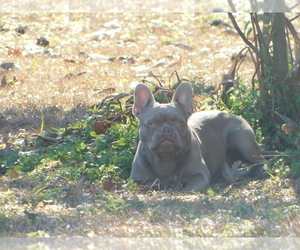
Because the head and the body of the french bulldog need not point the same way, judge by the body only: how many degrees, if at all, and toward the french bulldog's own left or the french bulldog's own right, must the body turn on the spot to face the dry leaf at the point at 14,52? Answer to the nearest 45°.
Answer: approximately 90° to the french bulldog's own right

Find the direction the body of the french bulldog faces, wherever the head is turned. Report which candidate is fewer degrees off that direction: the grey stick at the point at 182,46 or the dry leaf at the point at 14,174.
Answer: the dry leaf

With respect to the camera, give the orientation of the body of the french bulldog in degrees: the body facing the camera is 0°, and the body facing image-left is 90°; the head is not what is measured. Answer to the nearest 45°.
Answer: approximately 45°

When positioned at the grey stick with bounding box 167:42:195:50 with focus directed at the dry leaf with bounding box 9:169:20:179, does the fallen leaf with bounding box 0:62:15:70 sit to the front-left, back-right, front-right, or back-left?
front-right

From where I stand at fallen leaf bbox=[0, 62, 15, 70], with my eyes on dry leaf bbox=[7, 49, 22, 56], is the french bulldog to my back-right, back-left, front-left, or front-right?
back-right

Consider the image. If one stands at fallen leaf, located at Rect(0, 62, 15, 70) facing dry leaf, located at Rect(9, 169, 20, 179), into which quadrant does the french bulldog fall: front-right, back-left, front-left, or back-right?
front-left

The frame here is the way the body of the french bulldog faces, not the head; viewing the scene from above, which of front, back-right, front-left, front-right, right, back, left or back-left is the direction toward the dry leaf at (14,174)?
front-right

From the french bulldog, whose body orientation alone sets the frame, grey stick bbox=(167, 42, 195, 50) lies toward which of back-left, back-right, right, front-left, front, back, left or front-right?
back-right

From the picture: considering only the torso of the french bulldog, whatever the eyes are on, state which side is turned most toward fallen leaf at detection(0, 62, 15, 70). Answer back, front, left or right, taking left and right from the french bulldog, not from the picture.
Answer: right
